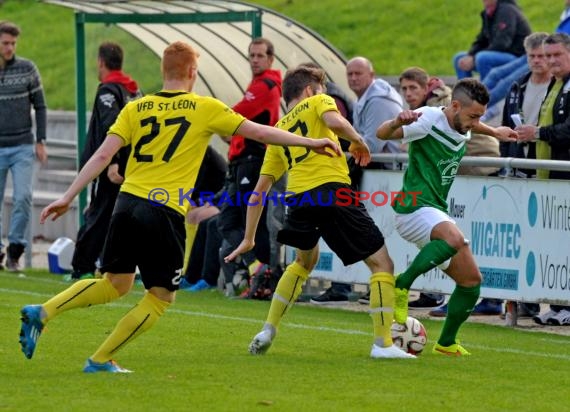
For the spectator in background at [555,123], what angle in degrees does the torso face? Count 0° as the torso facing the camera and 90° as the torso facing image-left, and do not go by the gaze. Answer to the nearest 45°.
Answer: approximately 45°

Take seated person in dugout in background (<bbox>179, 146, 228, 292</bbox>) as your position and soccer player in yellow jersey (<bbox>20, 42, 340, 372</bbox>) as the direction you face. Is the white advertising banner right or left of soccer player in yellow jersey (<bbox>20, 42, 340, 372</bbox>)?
left

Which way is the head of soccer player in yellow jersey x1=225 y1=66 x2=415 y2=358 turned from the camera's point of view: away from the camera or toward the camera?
away from the camera

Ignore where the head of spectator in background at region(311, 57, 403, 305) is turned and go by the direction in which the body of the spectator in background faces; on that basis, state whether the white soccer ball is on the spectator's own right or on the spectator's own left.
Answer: on the spectator's own left

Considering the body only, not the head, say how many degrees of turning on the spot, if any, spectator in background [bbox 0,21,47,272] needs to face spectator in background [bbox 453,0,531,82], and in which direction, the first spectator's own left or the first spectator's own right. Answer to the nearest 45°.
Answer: approximately 90° to the first spectator's own left

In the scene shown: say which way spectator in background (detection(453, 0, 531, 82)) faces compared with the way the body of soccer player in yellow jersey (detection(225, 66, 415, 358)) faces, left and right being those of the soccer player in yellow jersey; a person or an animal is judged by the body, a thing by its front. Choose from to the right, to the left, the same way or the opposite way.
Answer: the opposite way

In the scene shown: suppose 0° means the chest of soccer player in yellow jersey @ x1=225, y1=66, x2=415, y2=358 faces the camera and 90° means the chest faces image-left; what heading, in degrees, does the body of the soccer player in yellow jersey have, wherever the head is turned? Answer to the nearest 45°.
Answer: approximately 225°
